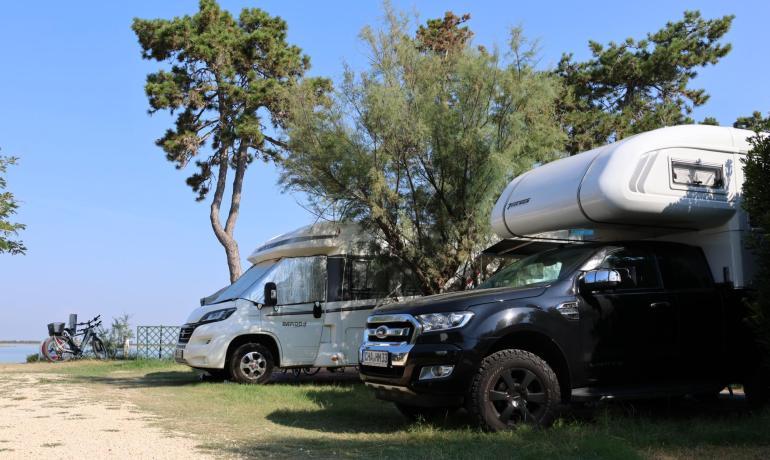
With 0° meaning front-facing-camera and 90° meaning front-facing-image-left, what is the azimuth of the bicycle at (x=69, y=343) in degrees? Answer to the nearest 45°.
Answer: approximately 270°

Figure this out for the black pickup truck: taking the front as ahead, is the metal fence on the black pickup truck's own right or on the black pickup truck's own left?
on the black pickup truck's own right

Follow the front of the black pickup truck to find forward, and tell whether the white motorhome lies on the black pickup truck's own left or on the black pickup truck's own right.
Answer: on the black pickup truck's own right

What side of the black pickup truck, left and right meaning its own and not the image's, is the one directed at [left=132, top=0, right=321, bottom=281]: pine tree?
right

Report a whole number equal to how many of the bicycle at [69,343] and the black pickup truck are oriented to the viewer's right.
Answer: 1

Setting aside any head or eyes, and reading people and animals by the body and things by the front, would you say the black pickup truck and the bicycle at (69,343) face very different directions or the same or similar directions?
very different directions

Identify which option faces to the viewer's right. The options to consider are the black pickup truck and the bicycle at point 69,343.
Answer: the bicycle

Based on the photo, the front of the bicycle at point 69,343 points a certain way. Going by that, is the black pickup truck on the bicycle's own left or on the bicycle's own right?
on the bicycle's own right

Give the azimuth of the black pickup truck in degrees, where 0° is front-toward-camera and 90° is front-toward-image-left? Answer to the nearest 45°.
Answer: approximately 45°
